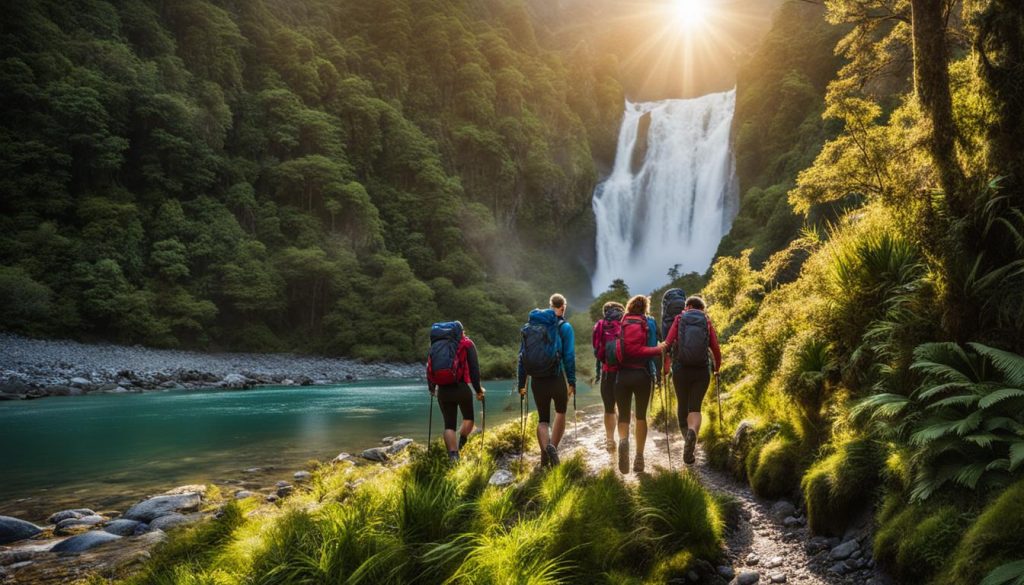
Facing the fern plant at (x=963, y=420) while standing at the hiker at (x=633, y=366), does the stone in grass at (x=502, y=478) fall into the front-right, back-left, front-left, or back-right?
back-right

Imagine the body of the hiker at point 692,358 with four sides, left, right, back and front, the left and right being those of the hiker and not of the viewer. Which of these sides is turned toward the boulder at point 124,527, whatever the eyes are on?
left

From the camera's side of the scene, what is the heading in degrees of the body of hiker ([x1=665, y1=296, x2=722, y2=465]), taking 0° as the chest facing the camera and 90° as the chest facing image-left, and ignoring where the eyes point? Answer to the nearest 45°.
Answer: approximately 180°

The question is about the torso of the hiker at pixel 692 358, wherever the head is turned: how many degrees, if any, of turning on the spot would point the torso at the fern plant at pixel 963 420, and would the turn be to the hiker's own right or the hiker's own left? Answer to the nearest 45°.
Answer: approximately 135° to the hiker's own right

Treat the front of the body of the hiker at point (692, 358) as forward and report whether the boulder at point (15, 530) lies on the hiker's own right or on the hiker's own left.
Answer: on the hiker's own left

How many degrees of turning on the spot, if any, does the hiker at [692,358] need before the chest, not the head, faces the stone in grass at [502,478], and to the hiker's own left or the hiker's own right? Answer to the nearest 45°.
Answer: approximately 90° to the hiker's own left

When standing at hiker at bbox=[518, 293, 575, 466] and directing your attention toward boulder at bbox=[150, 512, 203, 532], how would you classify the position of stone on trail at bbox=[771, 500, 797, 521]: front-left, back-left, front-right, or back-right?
back-left

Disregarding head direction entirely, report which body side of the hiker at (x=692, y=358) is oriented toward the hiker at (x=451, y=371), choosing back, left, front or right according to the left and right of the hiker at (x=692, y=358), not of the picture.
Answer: left

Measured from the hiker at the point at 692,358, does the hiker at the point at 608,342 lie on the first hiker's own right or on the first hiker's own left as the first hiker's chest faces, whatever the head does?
on the first hiker's own left
